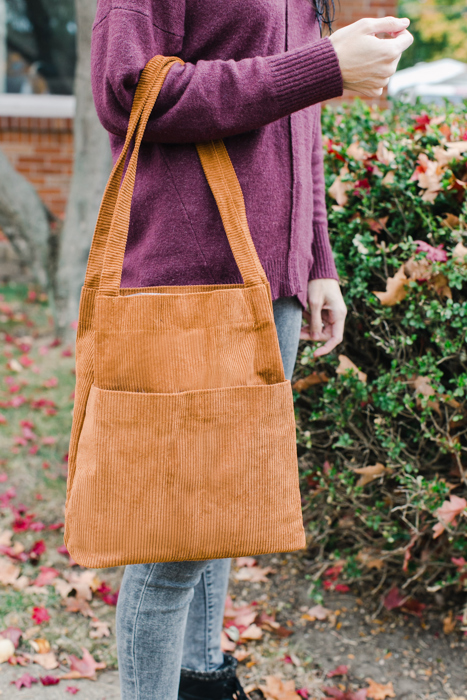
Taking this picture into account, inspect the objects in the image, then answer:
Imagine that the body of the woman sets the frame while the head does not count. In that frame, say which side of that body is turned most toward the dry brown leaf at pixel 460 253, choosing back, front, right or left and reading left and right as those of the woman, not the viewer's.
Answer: left

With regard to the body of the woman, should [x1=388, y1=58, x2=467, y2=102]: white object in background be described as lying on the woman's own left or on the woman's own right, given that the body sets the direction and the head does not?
on the woman's own left

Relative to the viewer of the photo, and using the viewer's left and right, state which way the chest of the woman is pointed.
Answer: facing the viewer and to the right of the viewer
